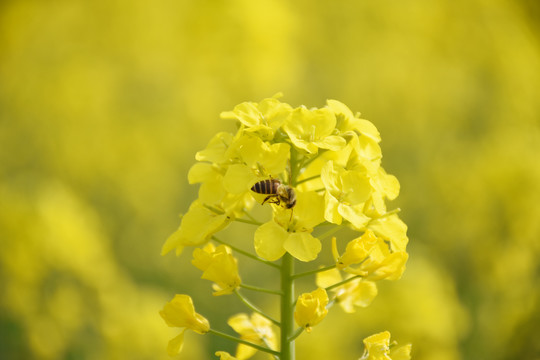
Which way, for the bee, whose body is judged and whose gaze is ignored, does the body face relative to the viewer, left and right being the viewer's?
facing to the right of the viewer
